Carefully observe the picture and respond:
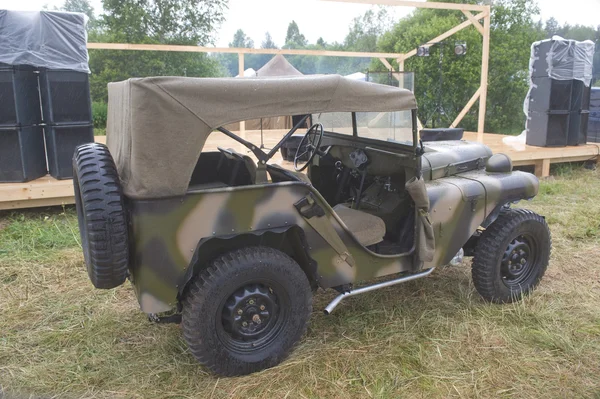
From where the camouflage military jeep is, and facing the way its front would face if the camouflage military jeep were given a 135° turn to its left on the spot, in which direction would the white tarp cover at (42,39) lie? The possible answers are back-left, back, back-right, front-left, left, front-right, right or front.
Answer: front-right

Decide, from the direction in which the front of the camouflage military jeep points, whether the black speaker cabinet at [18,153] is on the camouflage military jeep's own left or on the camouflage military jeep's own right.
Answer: on the camouflage military jeep's own left

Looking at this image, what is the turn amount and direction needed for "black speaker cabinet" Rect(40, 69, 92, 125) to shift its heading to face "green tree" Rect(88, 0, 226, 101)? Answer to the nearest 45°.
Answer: approximately 180°

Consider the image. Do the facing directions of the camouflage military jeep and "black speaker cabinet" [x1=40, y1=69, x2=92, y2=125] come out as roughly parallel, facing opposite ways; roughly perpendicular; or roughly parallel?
roughly perpendicular

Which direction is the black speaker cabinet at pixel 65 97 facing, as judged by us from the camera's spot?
facing the viewer

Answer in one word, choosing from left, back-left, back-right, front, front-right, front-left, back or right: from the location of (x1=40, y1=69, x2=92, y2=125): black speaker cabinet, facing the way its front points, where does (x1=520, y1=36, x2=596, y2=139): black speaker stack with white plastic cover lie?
left

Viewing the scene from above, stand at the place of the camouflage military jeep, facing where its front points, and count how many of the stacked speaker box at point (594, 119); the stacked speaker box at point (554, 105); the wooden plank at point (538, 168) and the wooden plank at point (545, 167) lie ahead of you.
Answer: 4

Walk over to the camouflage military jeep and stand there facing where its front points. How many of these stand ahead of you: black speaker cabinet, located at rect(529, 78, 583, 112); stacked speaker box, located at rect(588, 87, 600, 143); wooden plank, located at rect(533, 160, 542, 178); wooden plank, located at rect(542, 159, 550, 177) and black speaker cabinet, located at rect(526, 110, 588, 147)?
5

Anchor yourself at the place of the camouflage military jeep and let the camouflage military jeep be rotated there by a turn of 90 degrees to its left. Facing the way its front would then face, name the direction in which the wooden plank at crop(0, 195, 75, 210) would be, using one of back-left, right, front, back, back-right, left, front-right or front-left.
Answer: front

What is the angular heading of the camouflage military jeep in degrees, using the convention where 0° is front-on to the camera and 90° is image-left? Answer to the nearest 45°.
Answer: approximately 225°

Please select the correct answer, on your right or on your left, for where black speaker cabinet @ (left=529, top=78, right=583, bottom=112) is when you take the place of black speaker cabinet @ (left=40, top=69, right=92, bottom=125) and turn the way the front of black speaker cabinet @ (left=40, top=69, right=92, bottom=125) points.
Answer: on your left

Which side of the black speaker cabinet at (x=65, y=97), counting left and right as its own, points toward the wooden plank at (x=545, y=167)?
left

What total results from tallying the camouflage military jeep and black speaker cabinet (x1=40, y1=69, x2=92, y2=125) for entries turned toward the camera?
1

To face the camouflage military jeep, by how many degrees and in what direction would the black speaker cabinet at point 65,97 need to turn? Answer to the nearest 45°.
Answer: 0° — it already faces it

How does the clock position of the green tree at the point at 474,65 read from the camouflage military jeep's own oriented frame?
The green tree is roughly at 11 o'clock from the camouflage military jeep.

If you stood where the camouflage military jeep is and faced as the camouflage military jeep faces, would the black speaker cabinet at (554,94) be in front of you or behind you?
in front
